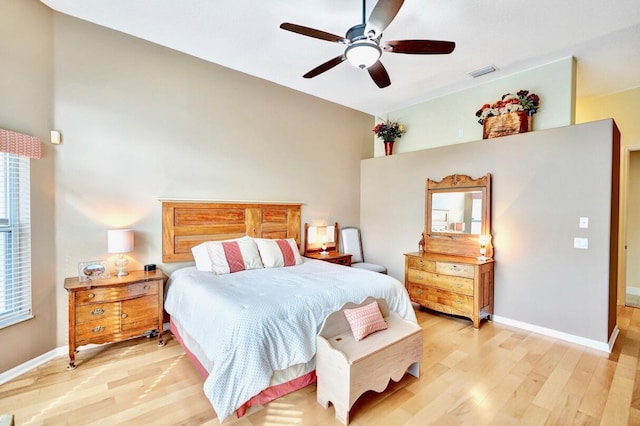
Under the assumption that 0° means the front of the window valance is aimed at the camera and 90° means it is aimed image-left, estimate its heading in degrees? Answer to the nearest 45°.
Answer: approximately 315°

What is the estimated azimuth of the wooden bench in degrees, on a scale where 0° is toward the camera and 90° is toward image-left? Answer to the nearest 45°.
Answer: approximately 315°

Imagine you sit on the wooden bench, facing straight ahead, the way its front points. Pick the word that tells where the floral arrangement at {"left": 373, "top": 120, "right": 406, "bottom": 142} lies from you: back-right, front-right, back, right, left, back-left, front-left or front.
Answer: back-left
